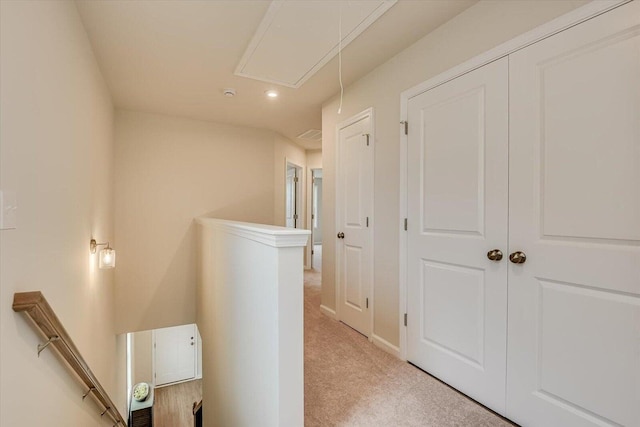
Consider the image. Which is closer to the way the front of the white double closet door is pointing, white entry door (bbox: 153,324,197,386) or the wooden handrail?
the wooden handrail

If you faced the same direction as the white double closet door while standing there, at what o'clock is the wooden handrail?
The wooden handrail is roughly at 12 o'clock from the white double closet door.

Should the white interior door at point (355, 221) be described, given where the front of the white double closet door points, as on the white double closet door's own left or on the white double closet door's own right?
on the white double closet door's own right

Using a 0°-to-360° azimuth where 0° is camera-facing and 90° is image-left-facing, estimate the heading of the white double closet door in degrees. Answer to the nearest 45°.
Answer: approximately 45°

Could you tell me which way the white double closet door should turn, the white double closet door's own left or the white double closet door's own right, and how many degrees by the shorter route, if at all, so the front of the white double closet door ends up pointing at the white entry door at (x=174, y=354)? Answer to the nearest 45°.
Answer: approximately 45° to the white double closet door's own right
